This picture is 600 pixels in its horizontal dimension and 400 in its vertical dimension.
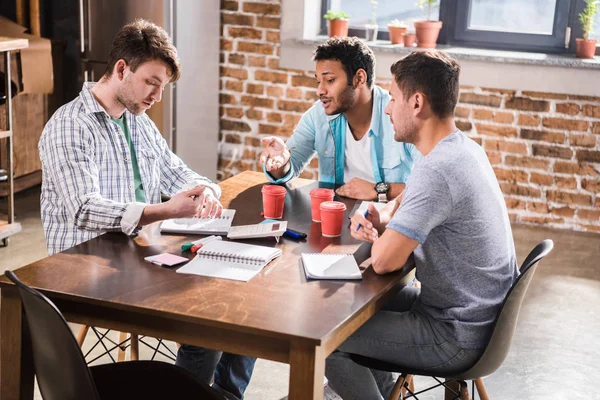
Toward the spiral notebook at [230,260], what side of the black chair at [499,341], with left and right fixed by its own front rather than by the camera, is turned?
front

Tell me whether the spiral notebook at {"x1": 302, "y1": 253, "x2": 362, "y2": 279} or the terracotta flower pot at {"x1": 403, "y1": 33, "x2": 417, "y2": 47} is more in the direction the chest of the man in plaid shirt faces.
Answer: the spiral notebook

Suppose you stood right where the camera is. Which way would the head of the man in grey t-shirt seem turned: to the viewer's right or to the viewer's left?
to the viewer's left

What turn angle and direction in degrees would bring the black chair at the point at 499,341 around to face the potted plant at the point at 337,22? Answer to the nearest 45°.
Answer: approximately 90° to its right

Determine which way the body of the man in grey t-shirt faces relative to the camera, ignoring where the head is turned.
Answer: to the viewer's left

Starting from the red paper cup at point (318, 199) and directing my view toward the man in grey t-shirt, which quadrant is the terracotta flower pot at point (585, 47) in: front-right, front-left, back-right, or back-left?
back-left

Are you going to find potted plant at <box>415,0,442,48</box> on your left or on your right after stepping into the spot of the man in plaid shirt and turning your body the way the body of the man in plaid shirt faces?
on your left

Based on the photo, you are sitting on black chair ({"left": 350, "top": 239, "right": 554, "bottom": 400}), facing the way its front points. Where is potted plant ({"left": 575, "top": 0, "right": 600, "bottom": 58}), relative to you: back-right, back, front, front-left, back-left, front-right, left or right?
right

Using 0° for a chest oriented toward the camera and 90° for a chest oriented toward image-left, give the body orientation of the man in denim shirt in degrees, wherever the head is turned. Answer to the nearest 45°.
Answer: approximately 45°

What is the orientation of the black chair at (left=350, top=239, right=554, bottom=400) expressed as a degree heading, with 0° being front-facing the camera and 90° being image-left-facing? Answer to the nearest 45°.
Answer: approximately 90°

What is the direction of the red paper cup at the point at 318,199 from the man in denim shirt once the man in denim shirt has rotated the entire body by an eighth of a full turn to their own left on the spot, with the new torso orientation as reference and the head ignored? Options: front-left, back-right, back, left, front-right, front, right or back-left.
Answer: front

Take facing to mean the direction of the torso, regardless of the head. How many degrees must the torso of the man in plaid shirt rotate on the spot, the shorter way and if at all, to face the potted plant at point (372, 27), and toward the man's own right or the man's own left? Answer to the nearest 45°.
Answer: approximately 90° to the man's own left

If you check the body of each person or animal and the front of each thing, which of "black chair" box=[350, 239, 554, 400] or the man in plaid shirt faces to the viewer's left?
the black chair

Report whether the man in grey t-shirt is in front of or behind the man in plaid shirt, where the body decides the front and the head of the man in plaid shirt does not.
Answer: in front

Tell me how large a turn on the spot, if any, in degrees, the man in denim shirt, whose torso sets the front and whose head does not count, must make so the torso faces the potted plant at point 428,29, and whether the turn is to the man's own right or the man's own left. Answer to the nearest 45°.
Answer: approximately 135° to the man's own right
